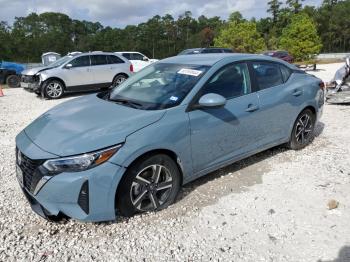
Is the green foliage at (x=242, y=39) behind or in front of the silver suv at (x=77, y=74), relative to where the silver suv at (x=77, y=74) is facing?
behind

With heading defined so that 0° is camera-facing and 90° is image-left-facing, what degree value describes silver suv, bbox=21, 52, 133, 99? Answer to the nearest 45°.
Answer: approximately 45°

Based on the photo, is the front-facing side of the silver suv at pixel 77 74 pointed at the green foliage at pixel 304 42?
no

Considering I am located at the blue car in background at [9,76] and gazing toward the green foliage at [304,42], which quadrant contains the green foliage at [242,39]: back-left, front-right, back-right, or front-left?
front-left

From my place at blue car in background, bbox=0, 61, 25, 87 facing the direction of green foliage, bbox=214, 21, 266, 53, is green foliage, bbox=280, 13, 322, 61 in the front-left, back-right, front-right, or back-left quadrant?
front-right
